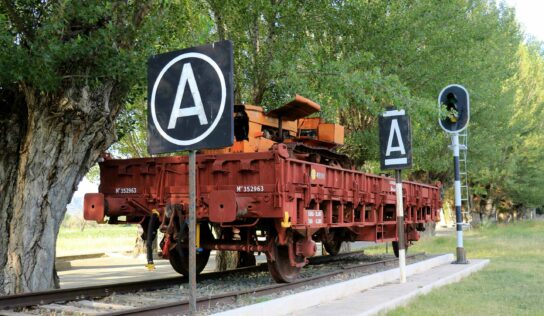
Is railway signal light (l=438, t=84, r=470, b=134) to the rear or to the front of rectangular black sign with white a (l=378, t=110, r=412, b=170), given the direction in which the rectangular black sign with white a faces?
to the rear

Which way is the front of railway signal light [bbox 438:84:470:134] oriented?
toward the camera

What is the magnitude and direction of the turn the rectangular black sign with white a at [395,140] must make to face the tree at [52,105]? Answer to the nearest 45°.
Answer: approximately 45° to its right

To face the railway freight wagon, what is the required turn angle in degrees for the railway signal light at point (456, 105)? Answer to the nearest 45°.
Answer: approximately 45° to its right

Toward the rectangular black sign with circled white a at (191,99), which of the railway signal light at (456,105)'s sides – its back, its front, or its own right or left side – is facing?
front

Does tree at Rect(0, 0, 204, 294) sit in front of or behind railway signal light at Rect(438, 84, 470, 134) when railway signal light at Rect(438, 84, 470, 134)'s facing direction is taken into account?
in front

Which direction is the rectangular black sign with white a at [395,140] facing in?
toward the camera

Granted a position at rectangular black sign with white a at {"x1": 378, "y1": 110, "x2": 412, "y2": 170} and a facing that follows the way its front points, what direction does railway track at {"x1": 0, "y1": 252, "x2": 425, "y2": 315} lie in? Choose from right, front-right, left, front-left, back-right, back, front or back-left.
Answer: front-right

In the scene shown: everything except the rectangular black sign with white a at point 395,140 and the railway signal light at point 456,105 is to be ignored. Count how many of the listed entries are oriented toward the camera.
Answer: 2
